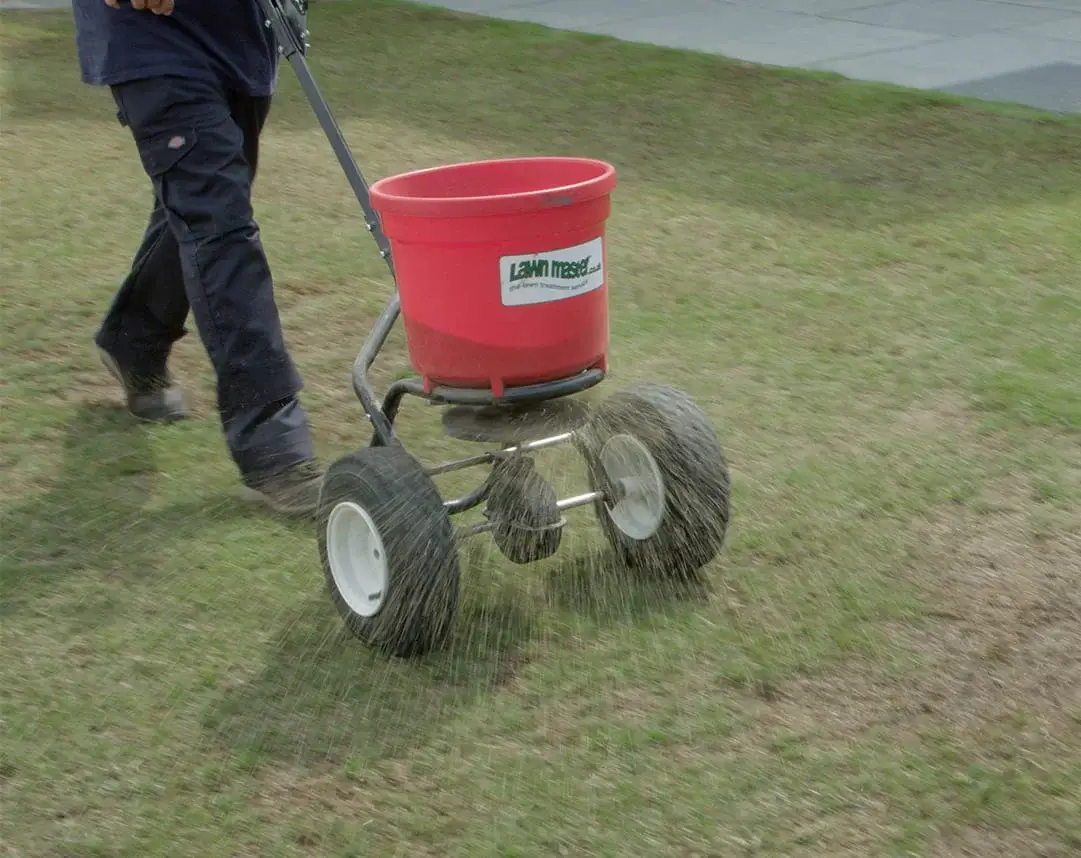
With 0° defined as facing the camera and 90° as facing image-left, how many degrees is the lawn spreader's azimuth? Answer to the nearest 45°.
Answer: approximately 315°
